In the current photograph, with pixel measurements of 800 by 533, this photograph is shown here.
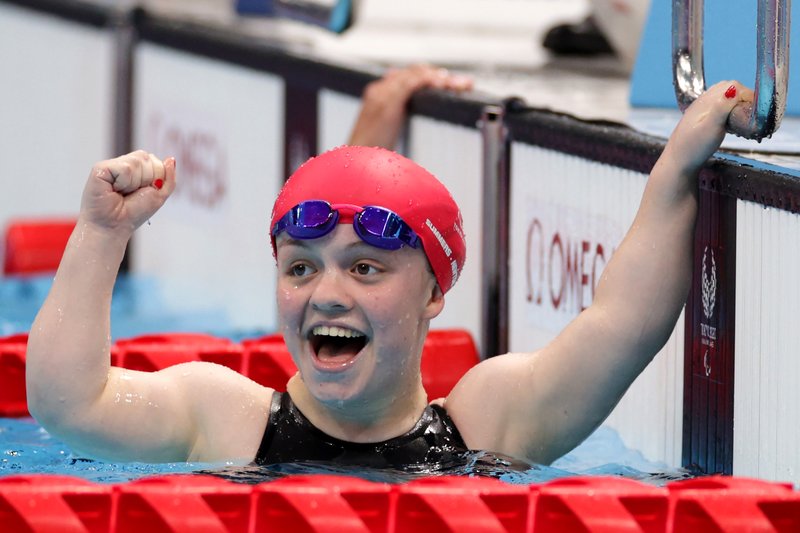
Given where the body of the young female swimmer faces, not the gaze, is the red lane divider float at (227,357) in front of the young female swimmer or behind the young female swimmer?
behind

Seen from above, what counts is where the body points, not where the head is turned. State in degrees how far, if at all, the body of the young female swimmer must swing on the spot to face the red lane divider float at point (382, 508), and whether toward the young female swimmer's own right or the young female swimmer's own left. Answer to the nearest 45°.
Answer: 0° — they already face it

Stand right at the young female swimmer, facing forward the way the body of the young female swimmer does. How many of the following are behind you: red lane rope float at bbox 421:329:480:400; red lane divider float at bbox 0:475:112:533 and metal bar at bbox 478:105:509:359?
2

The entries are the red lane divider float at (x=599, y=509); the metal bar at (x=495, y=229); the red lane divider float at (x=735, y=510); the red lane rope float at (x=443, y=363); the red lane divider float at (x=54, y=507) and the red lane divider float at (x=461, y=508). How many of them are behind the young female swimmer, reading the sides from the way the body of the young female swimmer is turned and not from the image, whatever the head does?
2

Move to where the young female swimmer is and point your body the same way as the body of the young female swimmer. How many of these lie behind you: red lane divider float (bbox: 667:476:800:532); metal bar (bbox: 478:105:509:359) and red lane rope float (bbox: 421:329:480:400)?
2

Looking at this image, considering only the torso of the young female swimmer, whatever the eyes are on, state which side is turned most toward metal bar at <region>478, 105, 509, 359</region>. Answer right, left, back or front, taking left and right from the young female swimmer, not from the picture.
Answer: back

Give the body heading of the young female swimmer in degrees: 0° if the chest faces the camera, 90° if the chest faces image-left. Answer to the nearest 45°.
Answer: approximately 0°

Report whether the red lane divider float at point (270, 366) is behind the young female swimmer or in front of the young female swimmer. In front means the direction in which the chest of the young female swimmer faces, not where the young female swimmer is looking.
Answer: behind

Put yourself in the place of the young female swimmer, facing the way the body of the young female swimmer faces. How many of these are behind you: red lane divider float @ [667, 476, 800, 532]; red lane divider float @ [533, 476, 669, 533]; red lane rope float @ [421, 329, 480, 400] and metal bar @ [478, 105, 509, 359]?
2

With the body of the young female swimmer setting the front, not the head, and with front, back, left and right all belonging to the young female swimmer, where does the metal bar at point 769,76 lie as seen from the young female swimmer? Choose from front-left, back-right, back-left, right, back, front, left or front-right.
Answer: left

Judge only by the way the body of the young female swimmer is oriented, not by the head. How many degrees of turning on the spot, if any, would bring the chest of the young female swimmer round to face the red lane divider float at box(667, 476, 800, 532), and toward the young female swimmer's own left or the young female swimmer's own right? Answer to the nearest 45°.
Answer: approximately 45° to the young female swimmer's own left

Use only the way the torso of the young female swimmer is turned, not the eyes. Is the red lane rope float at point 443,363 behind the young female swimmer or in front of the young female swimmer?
behind
